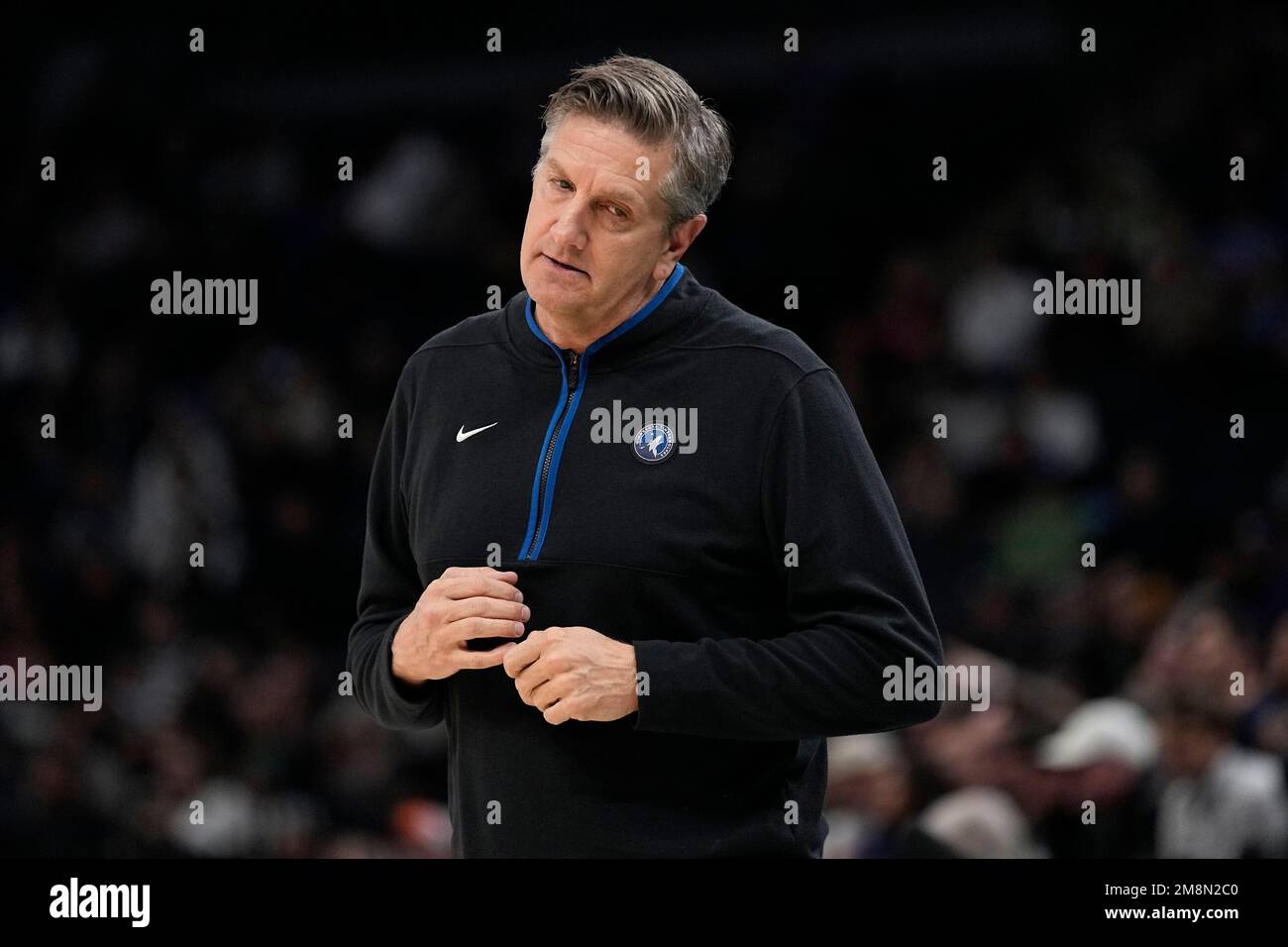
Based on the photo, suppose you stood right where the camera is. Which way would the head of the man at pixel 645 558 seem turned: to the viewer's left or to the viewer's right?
to the viewer's left

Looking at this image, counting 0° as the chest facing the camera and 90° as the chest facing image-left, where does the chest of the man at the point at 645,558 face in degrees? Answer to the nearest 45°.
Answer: approximately 45°
